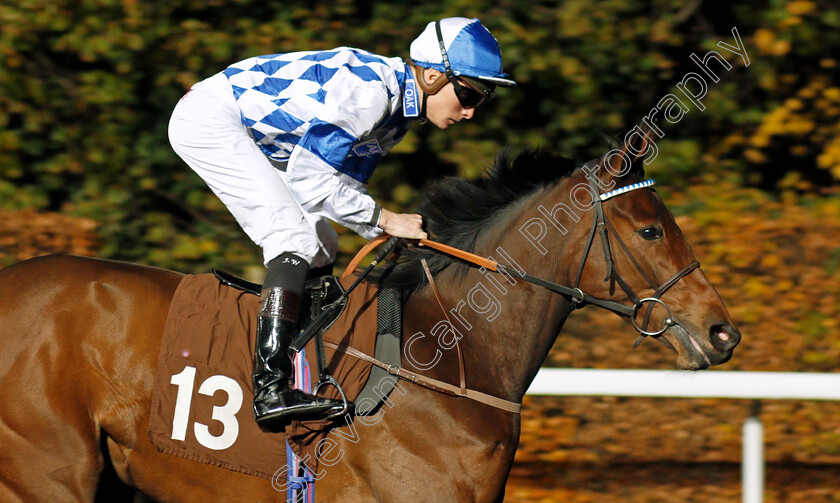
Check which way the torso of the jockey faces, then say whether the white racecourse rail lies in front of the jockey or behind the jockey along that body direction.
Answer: in front

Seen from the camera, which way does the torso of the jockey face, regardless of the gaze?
to the viewer's right

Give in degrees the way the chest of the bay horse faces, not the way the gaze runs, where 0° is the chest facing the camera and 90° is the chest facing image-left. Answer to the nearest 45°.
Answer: approximately 270°
